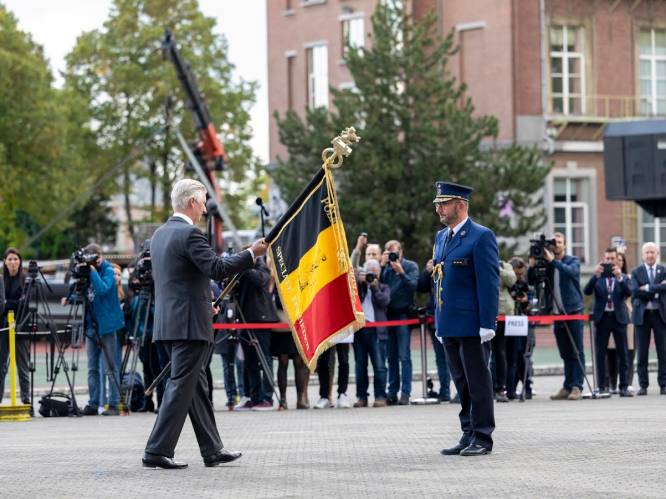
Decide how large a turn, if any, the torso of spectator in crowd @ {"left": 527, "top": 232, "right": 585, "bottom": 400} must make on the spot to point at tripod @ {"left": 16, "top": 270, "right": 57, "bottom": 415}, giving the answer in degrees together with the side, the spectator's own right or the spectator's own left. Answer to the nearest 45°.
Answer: approximately 45° to the spectator's own right

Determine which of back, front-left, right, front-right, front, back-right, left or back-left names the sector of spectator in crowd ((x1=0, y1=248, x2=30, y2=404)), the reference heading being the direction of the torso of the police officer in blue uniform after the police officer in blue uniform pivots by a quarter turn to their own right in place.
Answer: front

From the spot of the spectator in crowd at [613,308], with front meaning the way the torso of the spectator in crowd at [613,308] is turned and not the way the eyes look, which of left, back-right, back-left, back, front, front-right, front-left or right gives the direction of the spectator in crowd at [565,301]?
front-right

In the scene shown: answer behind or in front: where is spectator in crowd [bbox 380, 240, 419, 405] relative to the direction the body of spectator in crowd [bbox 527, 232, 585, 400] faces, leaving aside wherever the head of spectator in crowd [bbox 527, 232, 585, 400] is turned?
in front

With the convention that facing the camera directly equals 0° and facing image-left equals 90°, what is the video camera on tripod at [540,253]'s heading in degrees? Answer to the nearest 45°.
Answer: approximately 45°

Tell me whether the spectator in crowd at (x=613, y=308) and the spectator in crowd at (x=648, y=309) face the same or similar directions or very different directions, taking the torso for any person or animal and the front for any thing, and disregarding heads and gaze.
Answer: same or similar directions

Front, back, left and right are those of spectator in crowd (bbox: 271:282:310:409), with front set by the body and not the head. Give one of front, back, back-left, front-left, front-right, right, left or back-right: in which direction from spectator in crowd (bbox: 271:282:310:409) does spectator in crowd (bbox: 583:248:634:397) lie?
left

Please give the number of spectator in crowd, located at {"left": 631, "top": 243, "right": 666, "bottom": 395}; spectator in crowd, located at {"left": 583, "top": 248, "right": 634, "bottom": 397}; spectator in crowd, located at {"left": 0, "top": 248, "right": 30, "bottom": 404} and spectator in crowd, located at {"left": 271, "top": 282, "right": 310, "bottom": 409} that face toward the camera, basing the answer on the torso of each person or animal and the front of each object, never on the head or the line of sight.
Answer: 4

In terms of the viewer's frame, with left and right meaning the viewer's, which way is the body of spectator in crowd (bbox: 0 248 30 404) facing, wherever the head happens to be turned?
facing the viewer

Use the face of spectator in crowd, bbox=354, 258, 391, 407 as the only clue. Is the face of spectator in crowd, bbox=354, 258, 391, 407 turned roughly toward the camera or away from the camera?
toward the camera

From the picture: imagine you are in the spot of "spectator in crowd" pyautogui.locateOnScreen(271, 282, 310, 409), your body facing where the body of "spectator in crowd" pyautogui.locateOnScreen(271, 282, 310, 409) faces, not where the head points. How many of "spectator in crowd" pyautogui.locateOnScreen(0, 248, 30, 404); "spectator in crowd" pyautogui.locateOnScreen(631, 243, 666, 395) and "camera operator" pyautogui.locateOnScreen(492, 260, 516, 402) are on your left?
2

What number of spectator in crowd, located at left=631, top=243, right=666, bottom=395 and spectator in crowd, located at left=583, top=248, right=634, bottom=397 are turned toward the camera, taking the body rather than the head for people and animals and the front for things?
2

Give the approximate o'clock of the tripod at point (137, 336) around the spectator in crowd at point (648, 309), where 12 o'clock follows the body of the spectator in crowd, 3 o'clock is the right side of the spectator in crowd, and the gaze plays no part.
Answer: The tripod is roughly at 2 o'clock from the spectator in crowd.

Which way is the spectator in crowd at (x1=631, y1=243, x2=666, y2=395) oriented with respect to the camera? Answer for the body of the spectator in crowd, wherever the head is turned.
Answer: toward the camera

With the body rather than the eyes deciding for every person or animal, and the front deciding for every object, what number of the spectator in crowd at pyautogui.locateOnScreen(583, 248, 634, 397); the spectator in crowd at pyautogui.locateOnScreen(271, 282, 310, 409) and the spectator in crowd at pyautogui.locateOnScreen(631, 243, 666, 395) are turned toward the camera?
3
